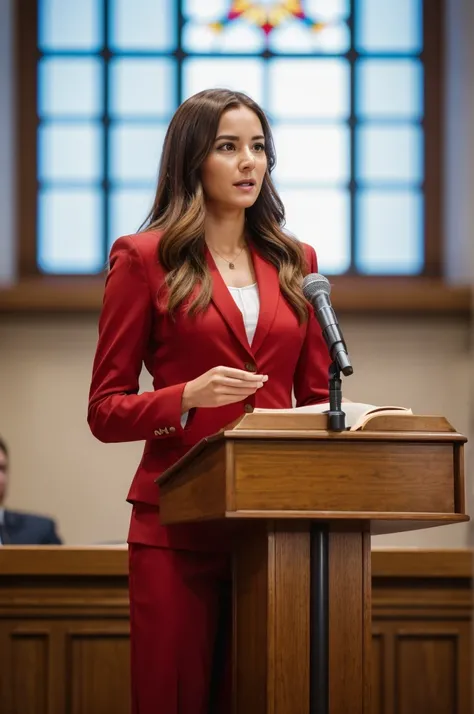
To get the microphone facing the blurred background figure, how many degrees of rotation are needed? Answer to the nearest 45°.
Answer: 0° — it already faces them

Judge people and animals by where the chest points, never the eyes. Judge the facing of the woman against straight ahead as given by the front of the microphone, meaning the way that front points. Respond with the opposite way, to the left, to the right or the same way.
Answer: the opposite way

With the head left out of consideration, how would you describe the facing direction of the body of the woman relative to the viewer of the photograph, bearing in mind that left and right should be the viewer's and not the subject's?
facing the viewer and to the right of the viewer

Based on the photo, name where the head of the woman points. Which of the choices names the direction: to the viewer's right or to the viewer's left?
to the viewer's right

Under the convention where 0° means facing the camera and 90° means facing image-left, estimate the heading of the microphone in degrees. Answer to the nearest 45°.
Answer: approximately 135°

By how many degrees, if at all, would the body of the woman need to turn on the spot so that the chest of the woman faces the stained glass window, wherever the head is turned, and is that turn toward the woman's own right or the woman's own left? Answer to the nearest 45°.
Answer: approximately 135° to the woman's own left

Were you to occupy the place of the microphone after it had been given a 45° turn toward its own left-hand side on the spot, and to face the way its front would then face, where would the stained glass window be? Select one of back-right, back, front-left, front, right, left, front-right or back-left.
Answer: right
